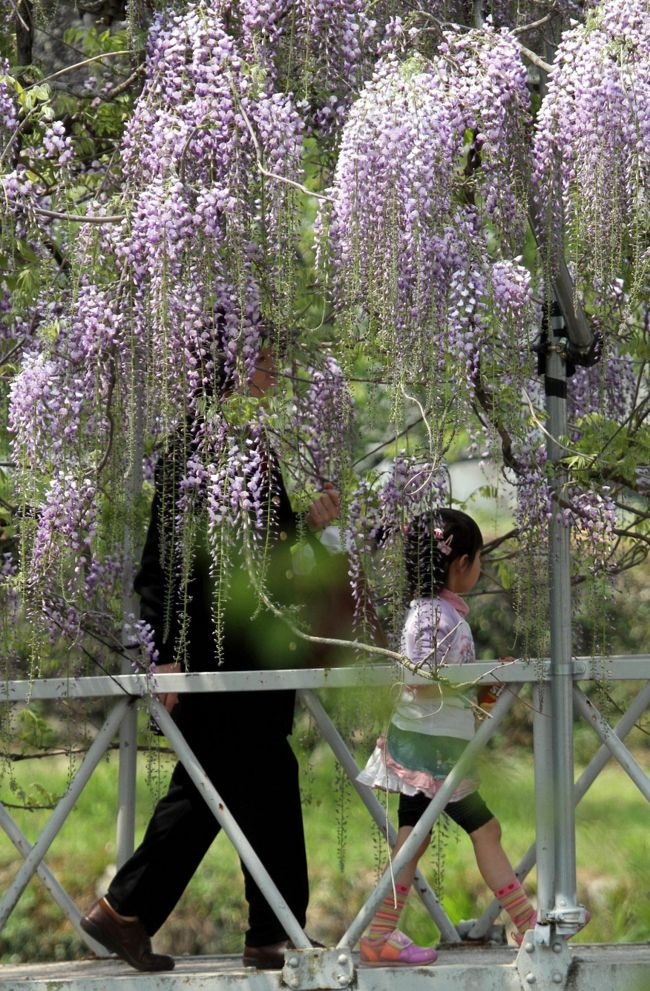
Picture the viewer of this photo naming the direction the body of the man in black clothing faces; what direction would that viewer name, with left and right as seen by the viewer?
facing to the right of the viewer

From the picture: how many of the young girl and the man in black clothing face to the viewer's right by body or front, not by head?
2

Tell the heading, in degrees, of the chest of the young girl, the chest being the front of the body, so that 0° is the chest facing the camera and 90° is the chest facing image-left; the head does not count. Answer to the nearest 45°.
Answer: approximately 270°

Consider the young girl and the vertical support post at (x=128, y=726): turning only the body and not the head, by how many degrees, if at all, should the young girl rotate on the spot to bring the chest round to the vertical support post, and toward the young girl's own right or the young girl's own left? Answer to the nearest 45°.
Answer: approximately 135° to the young girl's own left
